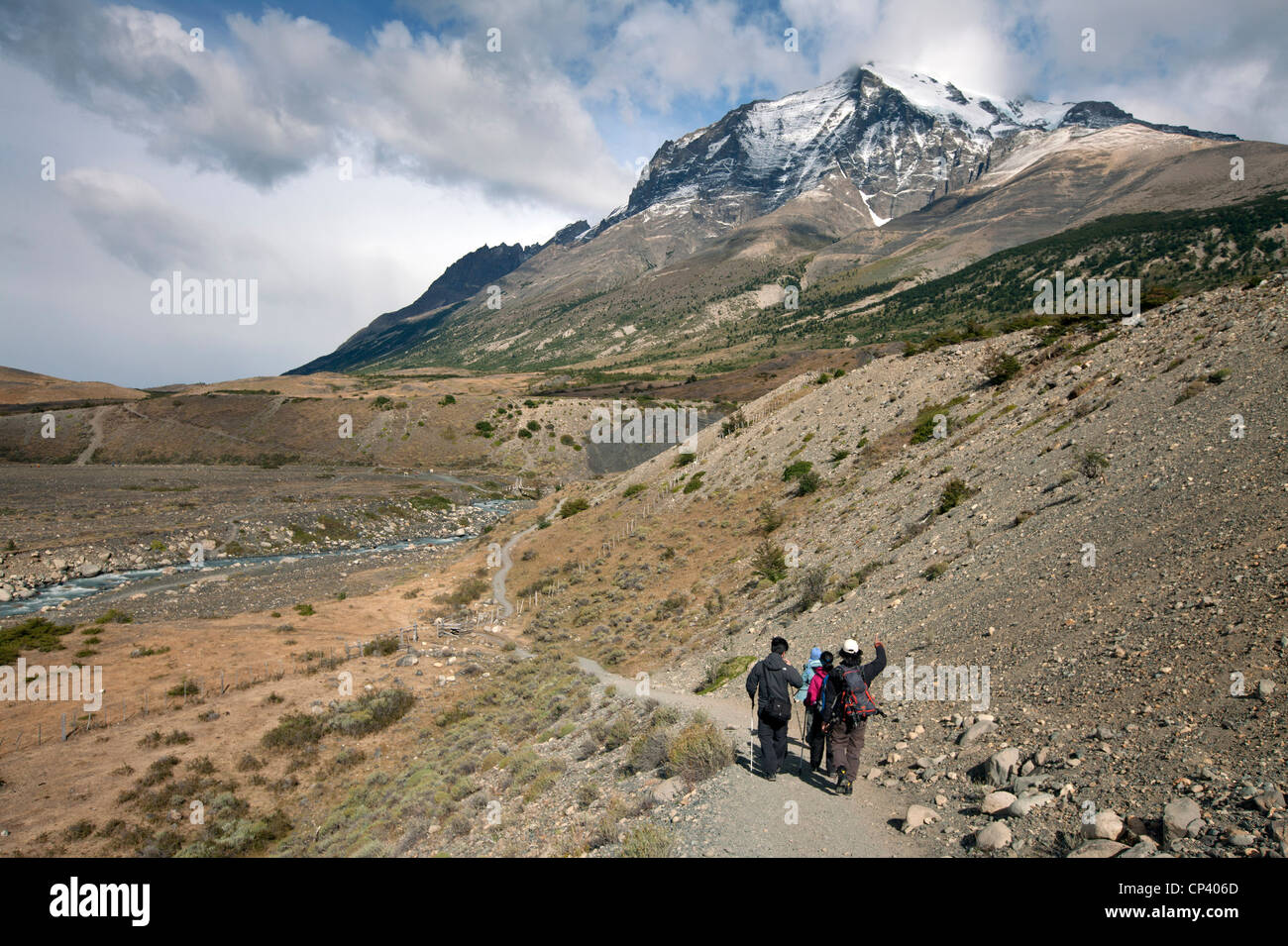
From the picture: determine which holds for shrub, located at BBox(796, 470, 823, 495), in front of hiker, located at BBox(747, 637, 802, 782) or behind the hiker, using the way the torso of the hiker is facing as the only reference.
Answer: in front

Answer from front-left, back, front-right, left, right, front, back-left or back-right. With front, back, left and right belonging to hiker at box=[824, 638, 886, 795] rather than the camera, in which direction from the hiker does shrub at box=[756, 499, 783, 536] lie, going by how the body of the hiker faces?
front

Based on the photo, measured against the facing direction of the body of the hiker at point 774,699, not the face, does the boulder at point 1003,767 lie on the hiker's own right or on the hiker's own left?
on the hiker's own right

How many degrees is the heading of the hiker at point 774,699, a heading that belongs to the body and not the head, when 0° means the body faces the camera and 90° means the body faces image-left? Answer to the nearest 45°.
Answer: approximately 180°

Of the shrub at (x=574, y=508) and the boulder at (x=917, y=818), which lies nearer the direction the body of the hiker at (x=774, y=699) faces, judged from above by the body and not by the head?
the shrub

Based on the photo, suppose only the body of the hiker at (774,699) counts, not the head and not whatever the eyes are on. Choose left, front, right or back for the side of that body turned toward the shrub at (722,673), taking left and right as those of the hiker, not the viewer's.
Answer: front

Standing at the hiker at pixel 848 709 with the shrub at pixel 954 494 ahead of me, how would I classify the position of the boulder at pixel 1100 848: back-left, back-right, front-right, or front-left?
back-right

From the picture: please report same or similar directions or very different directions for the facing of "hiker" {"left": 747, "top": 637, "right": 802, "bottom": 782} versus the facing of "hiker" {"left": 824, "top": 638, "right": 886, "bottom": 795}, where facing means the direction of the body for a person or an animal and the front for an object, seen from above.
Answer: same or similar directions

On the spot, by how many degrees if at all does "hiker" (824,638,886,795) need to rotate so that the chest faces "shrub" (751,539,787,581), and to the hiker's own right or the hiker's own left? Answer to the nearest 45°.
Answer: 0° — they already face it

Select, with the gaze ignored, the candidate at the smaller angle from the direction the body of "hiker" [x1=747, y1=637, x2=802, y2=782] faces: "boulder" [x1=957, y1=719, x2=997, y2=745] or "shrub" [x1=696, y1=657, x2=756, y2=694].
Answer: the shrub

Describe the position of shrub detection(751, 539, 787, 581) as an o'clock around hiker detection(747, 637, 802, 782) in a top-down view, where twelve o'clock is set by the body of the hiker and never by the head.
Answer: The shrub is roughly at 12 o'clock from the hiker.

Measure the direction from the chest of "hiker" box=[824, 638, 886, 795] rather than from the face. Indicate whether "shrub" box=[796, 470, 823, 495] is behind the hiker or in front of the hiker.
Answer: in front

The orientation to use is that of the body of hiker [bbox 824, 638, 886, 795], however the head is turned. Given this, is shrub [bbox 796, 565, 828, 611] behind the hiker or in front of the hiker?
in front

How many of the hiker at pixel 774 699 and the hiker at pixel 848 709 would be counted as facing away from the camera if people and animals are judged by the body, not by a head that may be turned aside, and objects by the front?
2

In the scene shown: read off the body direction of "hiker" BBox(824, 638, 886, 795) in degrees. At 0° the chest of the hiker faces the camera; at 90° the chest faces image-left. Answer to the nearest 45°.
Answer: approximately 180°
